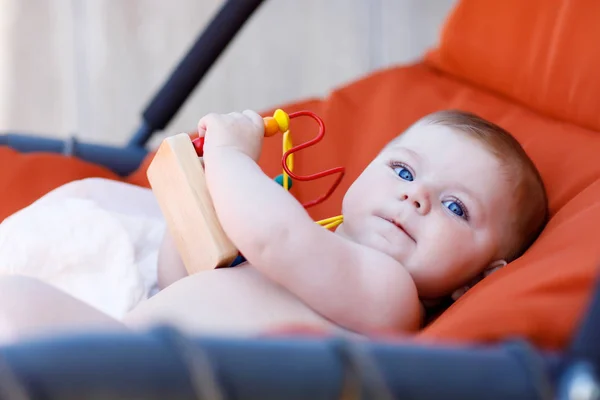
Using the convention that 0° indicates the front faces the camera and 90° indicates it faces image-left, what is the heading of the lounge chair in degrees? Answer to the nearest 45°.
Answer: approximately 90°
